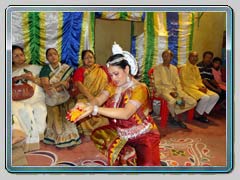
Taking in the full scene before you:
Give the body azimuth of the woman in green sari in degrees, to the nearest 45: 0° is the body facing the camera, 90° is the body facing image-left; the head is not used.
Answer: approximately 0°

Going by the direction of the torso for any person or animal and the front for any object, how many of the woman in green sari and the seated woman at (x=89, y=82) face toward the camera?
2

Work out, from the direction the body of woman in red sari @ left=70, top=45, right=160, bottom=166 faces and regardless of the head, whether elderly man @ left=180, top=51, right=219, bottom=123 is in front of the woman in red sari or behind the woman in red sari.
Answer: behind

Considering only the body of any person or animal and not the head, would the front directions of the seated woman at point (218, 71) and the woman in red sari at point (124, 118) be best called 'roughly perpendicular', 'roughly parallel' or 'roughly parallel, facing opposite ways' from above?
roughly perpendicular

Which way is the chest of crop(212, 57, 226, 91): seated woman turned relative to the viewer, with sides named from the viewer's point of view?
facing the viewer and to the right of the viewer

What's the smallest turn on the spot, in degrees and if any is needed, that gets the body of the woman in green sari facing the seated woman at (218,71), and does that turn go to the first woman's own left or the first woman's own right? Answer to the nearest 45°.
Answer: approximately 90° to the first woman's own left

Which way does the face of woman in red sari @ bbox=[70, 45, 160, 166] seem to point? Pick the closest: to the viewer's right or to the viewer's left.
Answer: to the viewer's left

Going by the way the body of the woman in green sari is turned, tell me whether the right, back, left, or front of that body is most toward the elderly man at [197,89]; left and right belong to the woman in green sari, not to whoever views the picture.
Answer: left
